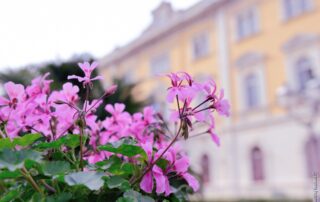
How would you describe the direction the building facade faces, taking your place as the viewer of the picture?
facing the viewer and to the left of the viewer
